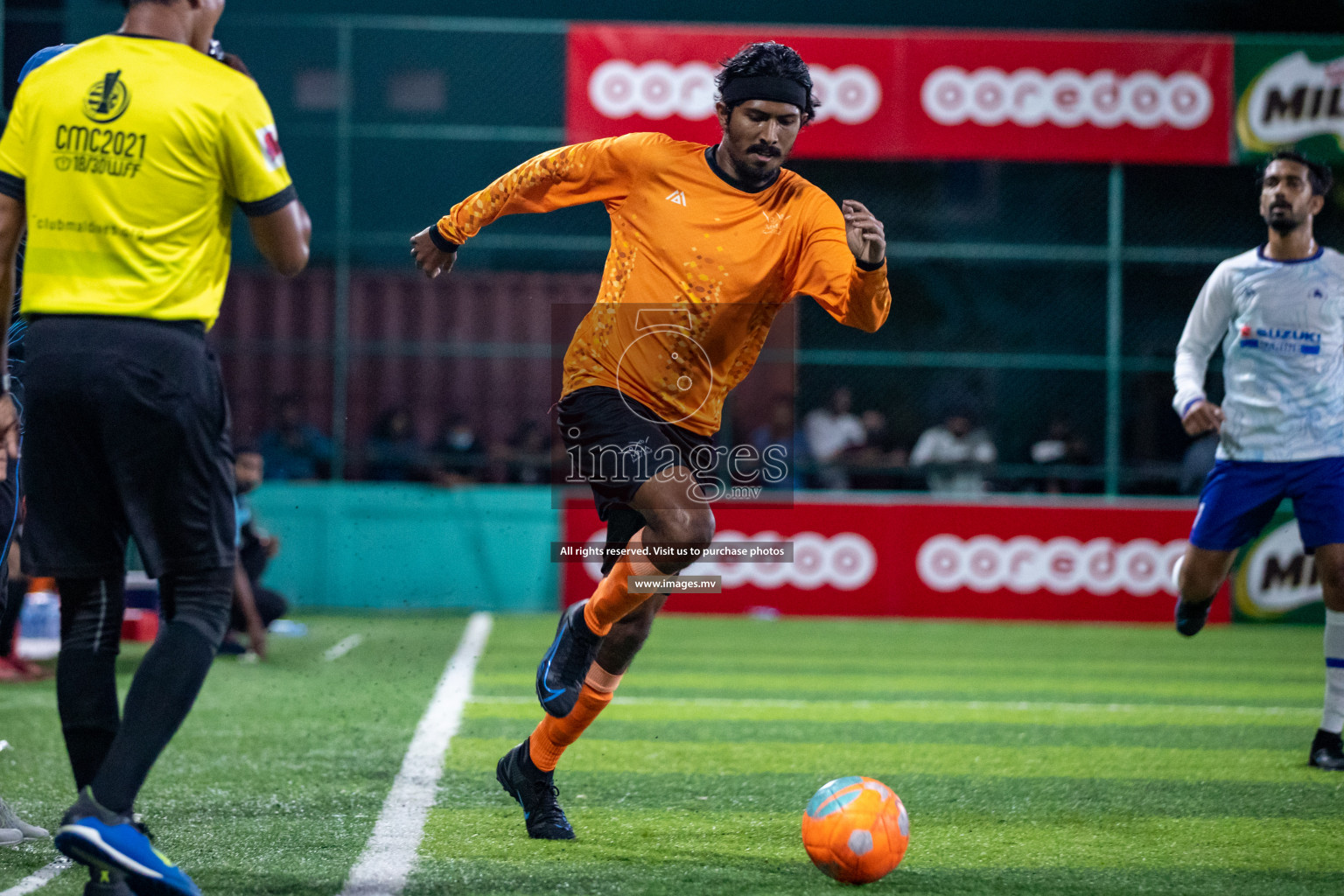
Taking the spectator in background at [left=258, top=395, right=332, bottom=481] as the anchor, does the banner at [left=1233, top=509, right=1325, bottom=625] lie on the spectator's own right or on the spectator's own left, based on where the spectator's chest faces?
on the spectator's own left

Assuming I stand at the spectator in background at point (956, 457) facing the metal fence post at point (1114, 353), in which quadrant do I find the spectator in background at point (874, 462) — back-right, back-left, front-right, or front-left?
back-right

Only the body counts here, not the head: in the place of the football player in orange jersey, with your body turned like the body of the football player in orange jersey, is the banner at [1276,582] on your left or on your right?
on your left

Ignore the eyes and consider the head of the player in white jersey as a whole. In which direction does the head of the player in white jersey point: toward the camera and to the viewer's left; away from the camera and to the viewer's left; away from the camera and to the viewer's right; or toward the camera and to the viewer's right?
toward the camera and to the viewer's left

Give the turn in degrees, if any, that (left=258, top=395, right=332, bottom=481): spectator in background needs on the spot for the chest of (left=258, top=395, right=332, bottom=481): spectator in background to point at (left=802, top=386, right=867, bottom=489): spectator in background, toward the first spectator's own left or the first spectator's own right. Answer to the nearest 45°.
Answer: approximately 90° to the first spectator's own left

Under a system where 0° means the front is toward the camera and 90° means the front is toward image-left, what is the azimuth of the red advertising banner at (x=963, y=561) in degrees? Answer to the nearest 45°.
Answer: approximately 0°

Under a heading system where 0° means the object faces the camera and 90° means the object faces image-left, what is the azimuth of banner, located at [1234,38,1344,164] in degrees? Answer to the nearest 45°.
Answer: approximately 0°

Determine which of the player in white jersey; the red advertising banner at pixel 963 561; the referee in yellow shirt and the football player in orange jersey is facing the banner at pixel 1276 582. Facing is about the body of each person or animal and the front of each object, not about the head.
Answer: the referee in yellow shirt

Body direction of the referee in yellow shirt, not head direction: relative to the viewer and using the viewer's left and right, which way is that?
facing away from the viewer and to the right of the viewer
